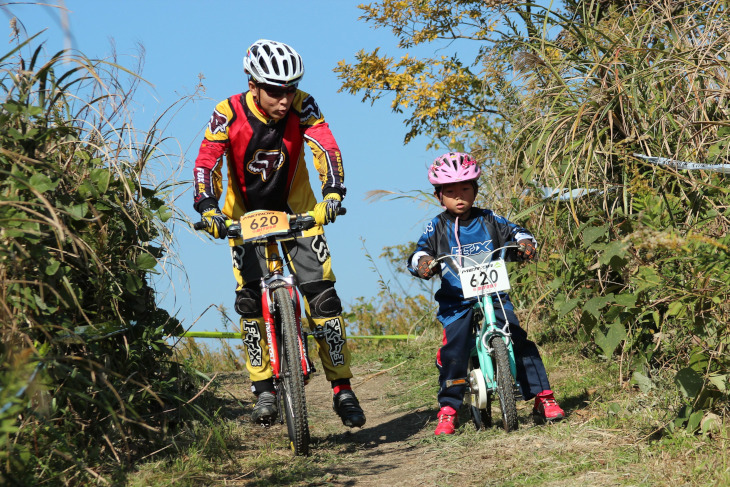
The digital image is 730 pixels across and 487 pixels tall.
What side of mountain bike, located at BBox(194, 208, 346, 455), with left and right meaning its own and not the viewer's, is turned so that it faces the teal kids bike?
left

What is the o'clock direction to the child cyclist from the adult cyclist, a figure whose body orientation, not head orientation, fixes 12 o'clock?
The child cyclist is roughly at 9 o'clock from the adult cyclist.

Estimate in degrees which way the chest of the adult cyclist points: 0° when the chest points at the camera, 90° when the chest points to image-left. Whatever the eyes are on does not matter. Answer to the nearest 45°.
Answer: approximately 0°

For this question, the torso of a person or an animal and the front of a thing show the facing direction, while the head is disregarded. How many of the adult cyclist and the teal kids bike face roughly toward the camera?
2

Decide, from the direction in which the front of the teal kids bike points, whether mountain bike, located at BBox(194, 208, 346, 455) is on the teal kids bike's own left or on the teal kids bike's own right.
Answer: on the teal kids bike's own right
